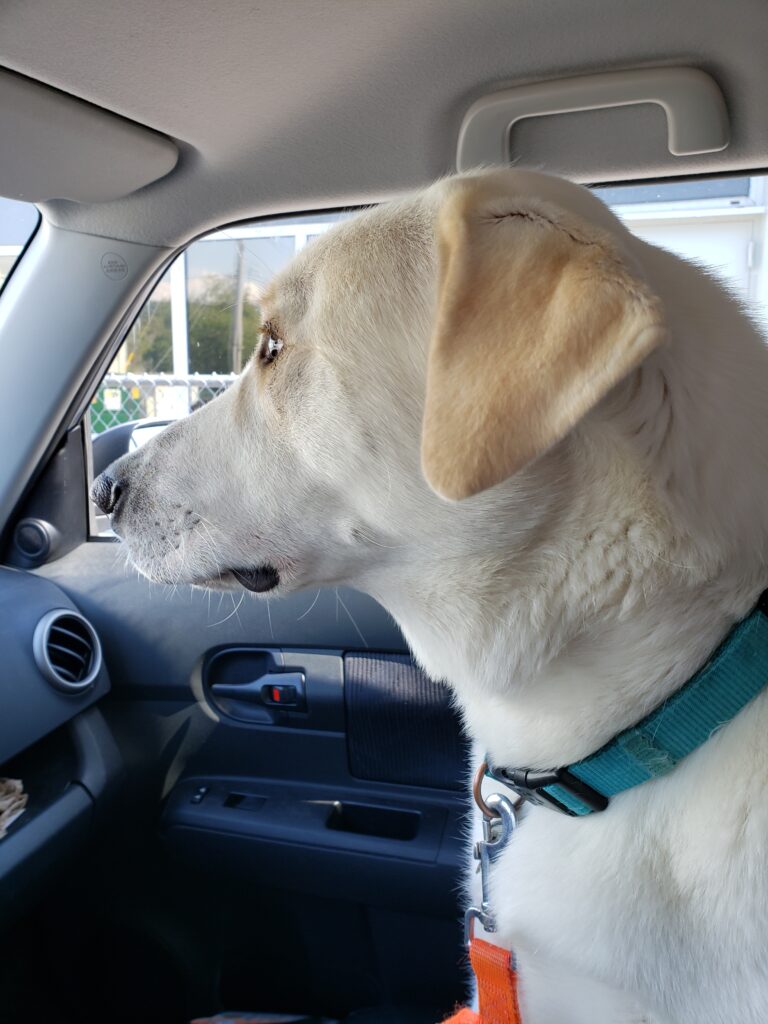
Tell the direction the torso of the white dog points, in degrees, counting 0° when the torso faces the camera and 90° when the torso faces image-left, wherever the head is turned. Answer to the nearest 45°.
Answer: approximately 90°

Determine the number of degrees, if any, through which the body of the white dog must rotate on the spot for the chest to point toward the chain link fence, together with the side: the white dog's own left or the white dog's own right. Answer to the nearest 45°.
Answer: approximately 45° to the white dog's own right

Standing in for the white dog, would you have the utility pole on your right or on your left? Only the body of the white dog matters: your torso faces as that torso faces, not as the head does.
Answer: on your right
